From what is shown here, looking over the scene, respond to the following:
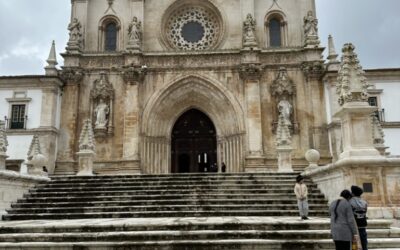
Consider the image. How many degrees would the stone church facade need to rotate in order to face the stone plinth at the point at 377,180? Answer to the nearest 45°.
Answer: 0° — it already faces it

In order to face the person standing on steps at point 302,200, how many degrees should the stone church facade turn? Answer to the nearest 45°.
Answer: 0° — it already faces them

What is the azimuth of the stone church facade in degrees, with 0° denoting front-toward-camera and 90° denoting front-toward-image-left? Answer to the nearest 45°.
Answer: approximately 0°
